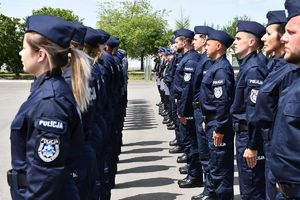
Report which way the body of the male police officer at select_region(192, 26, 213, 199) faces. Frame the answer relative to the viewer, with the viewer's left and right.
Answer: facing to the left of the viewer

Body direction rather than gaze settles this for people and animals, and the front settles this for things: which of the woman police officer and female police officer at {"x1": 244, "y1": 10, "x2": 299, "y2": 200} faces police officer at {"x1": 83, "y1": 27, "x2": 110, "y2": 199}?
the female police officer

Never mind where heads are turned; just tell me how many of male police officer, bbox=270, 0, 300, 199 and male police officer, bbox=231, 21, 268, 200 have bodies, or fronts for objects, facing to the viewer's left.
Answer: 2

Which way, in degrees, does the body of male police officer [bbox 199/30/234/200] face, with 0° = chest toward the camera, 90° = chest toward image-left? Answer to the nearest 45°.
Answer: approximately 90°
